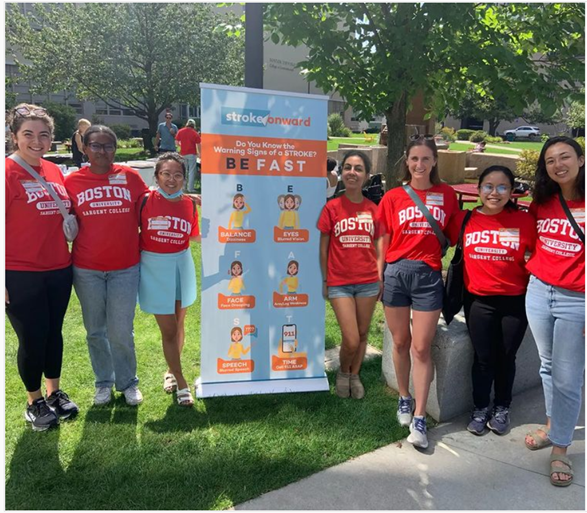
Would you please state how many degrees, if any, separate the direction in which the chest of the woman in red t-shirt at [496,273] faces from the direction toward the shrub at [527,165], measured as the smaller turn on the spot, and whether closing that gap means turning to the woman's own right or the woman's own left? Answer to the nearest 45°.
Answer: approximately 180°

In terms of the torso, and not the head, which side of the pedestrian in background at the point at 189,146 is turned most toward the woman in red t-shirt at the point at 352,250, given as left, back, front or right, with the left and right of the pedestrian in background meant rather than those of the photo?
back

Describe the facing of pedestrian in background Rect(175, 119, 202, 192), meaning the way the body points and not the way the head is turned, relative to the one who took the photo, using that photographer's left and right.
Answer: facing away from the viewer

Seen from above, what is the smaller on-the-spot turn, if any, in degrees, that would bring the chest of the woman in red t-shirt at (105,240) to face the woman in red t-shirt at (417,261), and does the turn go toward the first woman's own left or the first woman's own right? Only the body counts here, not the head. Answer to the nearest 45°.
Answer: approximately 90° to the first woman's own left

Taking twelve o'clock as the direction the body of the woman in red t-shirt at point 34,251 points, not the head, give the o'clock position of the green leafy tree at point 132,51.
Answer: The green leafy tree is roughly at 8 o'clock from the woman in red t-shirt.

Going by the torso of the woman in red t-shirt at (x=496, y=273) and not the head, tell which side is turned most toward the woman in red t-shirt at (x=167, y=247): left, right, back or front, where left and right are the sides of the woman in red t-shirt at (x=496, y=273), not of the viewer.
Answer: right
